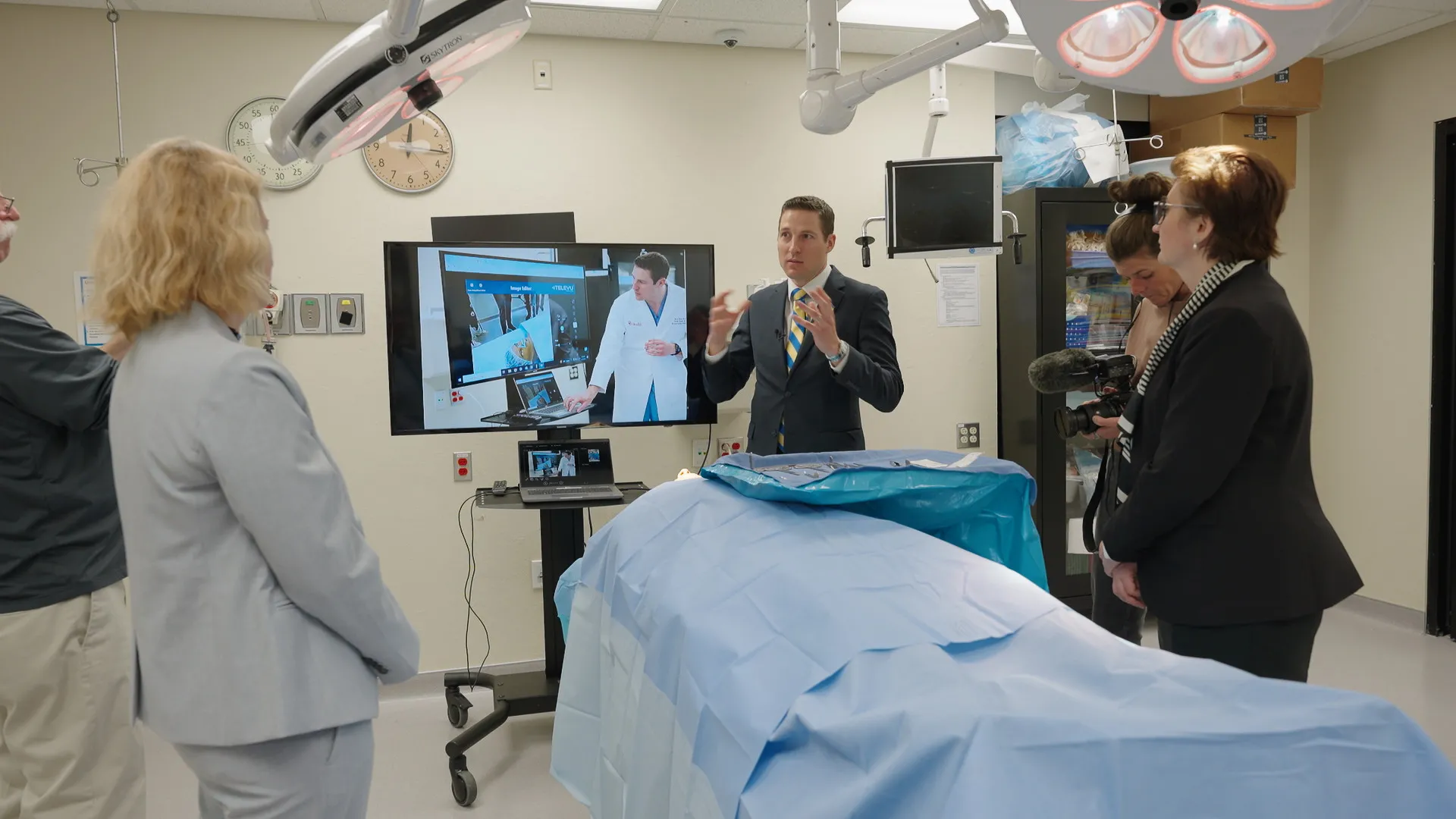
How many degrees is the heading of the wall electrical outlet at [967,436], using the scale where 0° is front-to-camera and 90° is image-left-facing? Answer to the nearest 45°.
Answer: approximately 0°

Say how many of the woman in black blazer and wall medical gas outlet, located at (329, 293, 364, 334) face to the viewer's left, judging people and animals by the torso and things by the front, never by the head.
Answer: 1

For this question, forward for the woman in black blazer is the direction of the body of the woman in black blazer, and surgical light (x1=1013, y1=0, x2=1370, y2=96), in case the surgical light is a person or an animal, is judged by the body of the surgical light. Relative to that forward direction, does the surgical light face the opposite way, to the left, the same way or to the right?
to the left

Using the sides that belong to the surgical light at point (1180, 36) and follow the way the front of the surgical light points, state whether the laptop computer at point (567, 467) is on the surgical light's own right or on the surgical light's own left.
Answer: on the surgical light's own right

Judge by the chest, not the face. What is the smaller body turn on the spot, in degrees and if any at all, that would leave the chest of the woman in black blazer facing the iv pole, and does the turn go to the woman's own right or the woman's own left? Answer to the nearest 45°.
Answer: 0° — they already face it

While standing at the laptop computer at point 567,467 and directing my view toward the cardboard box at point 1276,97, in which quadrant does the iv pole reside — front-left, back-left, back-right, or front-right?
back-left

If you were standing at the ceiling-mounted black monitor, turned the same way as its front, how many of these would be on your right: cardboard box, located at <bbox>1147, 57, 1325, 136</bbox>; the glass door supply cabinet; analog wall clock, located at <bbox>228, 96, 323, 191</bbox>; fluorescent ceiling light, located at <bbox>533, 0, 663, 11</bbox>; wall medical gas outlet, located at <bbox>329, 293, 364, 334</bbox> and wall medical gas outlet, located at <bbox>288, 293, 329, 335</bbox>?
4

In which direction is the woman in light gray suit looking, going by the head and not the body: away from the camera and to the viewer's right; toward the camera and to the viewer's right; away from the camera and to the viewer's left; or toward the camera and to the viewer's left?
away from the camera and to the viewer's right

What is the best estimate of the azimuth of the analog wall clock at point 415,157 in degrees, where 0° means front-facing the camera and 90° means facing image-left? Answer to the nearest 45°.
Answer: approximately 0°
